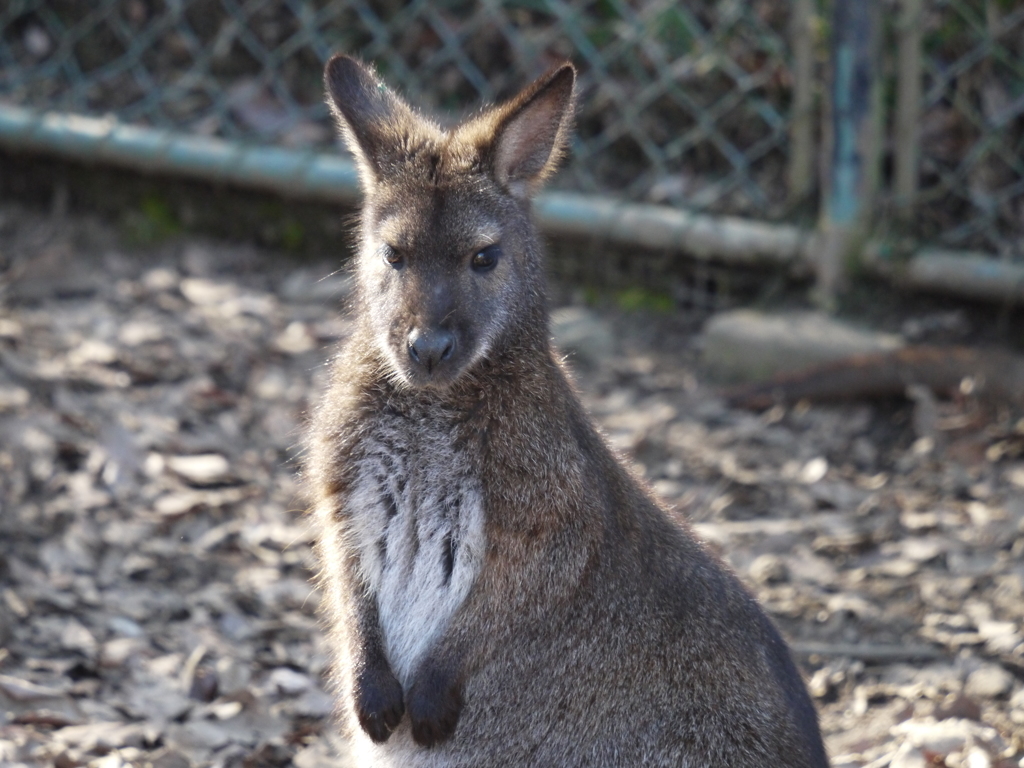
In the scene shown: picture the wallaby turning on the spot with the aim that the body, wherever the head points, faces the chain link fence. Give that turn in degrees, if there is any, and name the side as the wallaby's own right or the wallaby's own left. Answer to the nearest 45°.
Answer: approximately 135° to the wallaby's own right

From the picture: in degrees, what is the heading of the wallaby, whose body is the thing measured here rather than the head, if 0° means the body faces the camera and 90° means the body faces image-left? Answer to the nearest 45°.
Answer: approximately 45°

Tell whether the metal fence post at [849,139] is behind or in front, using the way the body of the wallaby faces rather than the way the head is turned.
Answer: behind

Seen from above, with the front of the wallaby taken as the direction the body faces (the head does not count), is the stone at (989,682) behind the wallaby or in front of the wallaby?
behind

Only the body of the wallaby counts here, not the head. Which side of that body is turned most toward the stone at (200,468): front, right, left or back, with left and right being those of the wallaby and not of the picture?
right

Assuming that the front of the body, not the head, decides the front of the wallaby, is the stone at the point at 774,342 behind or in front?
behind

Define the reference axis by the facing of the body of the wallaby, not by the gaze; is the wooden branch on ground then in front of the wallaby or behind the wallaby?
behind

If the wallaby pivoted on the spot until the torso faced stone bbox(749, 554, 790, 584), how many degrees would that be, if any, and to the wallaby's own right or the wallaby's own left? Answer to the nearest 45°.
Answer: approximately 180°

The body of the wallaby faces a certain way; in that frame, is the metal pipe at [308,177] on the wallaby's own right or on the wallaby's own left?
on the wallaby's own right
